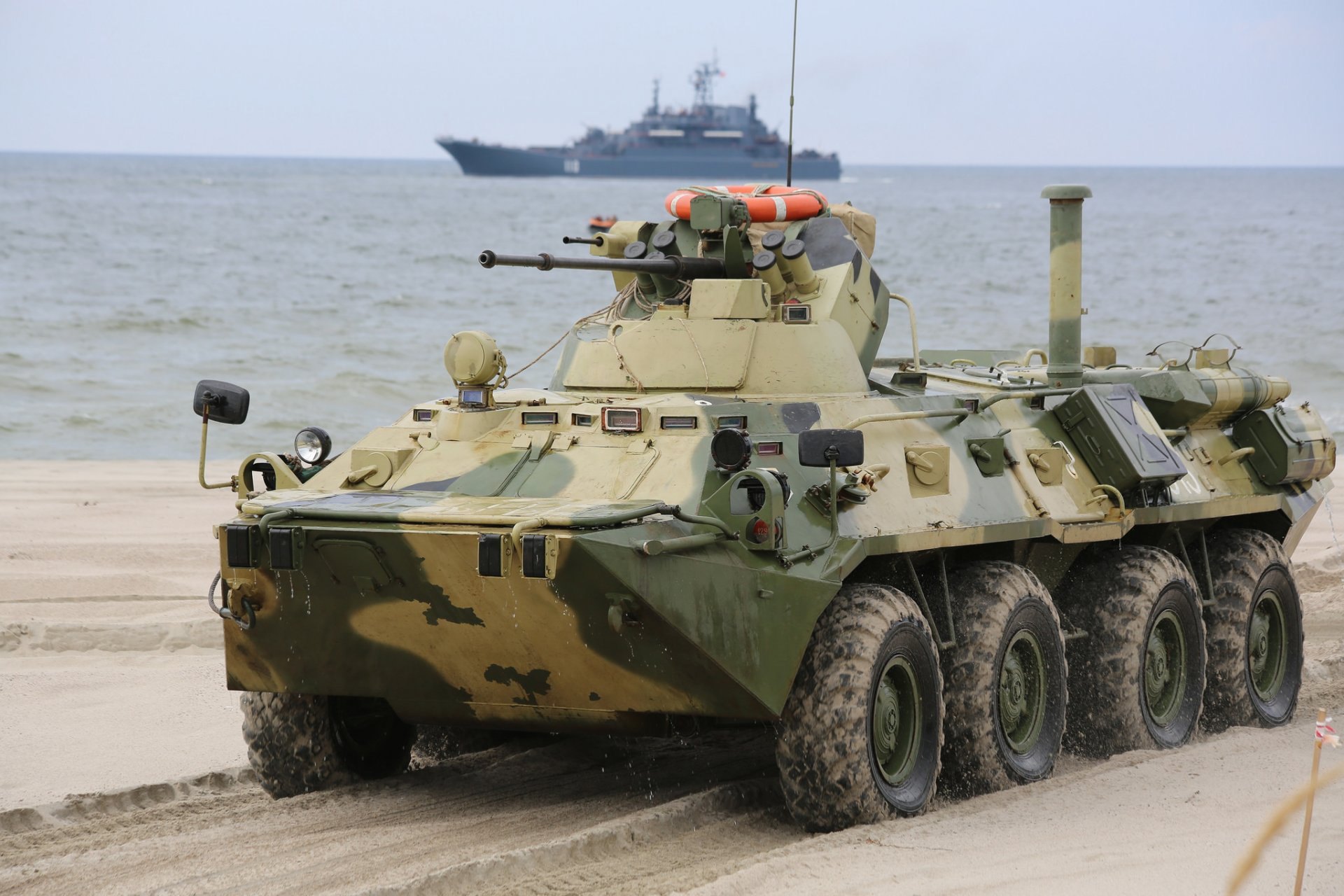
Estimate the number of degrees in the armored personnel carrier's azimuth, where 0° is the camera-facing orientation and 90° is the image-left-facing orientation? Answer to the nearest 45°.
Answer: approximately 45°
